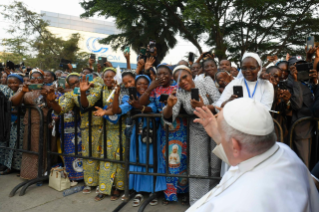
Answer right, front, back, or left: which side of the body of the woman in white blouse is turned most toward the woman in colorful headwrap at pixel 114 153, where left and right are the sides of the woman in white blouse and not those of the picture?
right

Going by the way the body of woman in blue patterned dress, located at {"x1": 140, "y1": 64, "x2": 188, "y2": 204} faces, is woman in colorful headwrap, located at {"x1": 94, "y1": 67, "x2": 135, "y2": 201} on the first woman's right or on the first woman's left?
on the first woman's right

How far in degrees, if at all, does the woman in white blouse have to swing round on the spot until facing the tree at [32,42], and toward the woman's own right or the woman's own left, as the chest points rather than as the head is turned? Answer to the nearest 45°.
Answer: approximately 135° to the woman's own right

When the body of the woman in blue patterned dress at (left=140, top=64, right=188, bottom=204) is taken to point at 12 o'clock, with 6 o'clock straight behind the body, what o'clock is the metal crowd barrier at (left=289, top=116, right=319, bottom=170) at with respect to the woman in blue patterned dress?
The metal crowd barrier is roughly at 9 o'clock from the woman in blue patterned dress.

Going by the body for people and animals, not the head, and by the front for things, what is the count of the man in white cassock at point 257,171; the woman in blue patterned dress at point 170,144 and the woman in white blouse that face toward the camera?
2

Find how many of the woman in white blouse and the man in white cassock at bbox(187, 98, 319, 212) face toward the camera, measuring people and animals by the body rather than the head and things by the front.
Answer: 1

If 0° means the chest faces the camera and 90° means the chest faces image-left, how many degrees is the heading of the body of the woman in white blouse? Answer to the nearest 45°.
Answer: approximately 0°

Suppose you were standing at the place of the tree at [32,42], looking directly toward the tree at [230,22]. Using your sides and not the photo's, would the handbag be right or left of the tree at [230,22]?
right

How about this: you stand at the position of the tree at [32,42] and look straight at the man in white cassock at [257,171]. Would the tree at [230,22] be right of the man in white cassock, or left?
left

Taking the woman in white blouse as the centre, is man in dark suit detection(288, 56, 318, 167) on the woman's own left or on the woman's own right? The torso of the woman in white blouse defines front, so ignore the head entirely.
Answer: on the woman's own left

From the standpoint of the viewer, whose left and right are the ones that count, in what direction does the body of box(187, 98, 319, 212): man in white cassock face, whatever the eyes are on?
facing away from the viewer and to the left of the viewer
